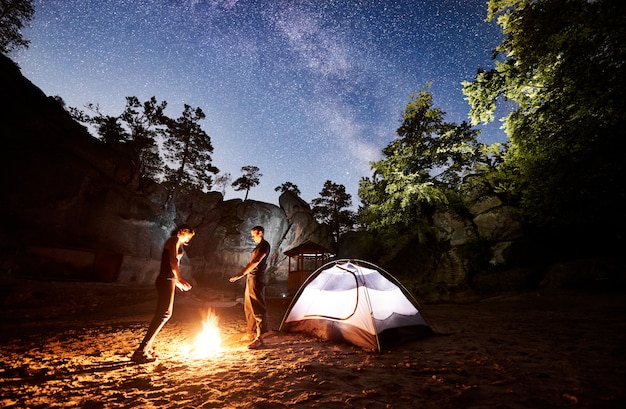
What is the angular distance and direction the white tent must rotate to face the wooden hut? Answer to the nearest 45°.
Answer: approximately 135° to its right

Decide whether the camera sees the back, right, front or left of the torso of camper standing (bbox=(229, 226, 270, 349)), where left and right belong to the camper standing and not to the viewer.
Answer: left

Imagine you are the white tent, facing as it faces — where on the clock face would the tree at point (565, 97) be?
The tree is roughly at 7 o'clock from the white tent.

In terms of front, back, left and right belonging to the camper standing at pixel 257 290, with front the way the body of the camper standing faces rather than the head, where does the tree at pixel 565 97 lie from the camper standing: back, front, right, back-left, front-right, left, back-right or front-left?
back

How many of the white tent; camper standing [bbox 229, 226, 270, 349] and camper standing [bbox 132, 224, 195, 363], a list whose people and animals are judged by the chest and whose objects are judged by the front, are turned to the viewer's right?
1

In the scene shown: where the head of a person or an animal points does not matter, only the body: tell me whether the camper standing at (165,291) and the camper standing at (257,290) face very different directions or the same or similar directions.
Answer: very different directions

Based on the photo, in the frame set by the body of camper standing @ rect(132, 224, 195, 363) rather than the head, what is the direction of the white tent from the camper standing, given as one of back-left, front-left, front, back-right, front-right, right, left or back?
front

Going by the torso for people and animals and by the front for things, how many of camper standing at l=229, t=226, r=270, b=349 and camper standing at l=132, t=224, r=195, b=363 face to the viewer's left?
1

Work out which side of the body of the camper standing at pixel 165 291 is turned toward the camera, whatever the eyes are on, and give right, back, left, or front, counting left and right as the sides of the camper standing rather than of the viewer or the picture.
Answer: right

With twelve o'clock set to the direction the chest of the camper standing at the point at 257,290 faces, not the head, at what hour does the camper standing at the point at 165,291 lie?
the camper standing at the point at 165,291 is roughly at 11 o'clock from the camper standing at the point at 257,290.

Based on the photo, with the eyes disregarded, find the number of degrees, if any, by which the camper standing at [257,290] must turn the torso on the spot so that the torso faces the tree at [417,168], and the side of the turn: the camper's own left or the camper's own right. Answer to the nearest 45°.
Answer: approximately 135° to the camper's own right

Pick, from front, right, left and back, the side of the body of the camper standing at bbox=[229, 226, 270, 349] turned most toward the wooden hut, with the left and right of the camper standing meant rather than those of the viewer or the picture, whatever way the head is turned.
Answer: right

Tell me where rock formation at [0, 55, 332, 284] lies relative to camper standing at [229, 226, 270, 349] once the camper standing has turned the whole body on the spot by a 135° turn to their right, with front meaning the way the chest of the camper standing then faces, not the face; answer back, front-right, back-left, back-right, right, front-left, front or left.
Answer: left
